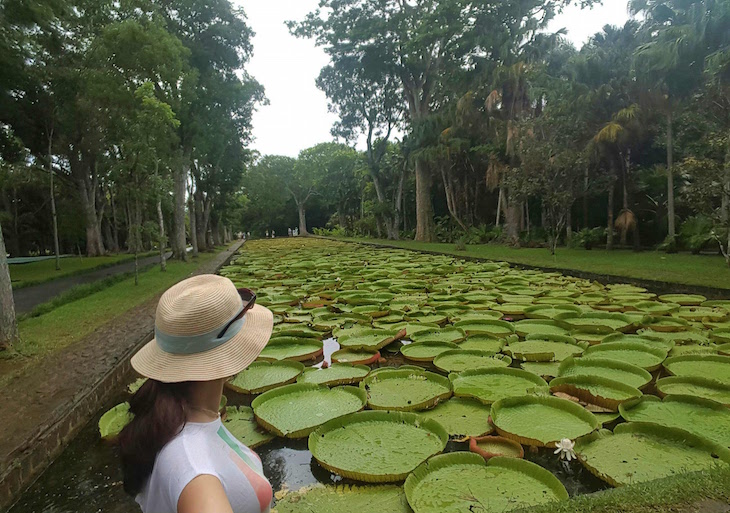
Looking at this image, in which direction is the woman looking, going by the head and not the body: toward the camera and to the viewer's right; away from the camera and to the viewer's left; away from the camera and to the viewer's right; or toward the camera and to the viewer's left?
away from the camera and to the viewer's right

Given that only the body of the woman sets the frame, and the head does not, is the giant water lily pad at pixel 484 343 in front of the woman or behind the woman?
in front

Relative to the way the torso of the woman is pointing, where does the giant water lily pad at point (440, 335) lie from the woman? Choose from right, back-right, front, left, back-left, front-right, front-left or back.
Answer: front-left

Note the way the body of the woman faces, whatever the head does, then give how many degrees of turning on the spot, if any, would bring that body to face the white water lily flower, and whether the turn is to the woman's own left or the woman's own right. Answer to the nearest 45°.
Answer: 0° — they already face it

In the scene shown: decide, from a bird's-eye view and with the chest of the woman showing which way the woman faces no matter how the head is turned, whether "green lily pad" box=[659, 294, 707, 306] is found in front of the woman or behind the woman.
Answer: in front

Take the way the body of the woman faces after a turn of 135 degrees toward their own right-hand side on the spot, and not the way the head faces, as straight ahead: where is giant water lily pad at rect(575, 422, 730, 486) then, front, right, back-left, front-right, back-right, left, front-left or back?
back-left
